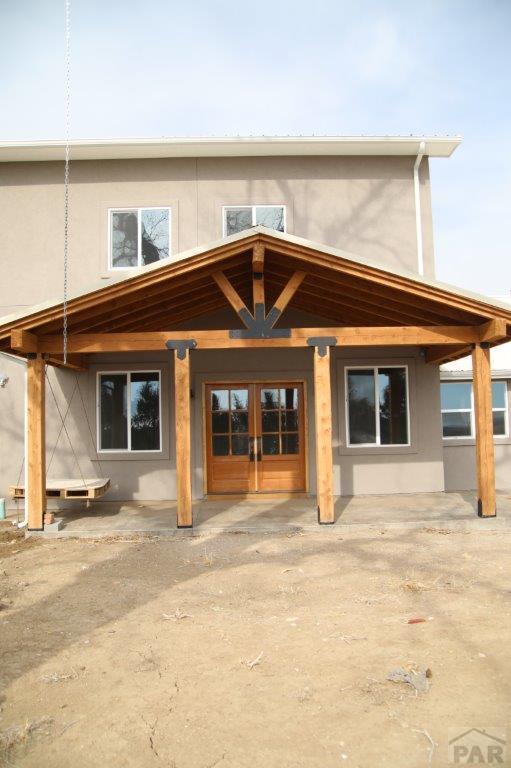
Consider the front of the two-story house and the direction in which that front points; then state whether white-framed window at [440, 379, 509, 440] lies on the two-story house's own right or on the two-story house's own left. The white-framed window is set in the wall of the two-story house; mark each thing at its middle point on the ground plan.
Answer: on the two-story house's own left

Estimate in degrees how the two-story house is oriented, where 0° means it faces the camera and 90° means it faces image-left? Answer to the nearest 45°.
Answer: approximately 0°
